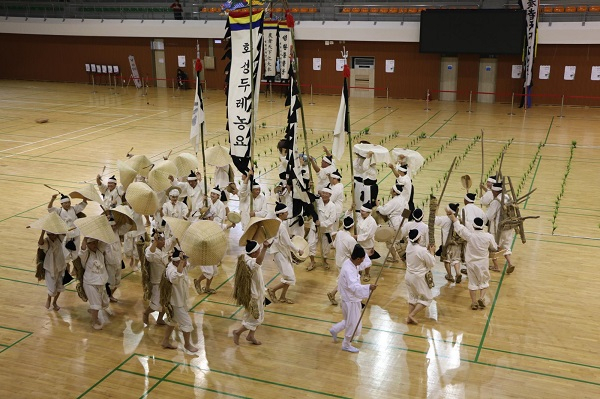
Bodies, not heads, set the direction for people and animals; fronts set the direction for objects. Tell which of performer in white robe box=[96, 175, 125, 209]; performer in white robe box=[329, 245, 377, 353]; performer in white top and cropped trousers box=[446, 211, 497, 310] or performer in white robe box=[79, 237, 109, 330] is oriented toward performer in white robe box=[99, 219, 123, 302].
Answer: performer in white robe box=[96, 175, 125, 209]

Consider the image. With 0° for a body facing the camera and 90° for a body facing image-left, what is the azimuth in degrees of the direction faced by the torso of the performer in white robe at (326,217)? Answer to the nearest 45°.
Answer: approximately 45°

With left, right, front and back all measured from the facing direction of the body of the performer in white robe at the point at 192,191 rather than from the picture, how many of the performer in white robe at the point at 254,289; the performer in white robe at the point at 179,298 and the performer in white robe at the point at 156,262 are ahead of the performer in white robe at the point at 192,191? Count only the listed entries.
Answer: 3

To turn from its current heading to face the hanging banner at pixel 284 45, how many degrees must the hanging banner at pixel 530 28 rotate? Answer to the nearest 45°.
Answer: approximately 45° to its right
